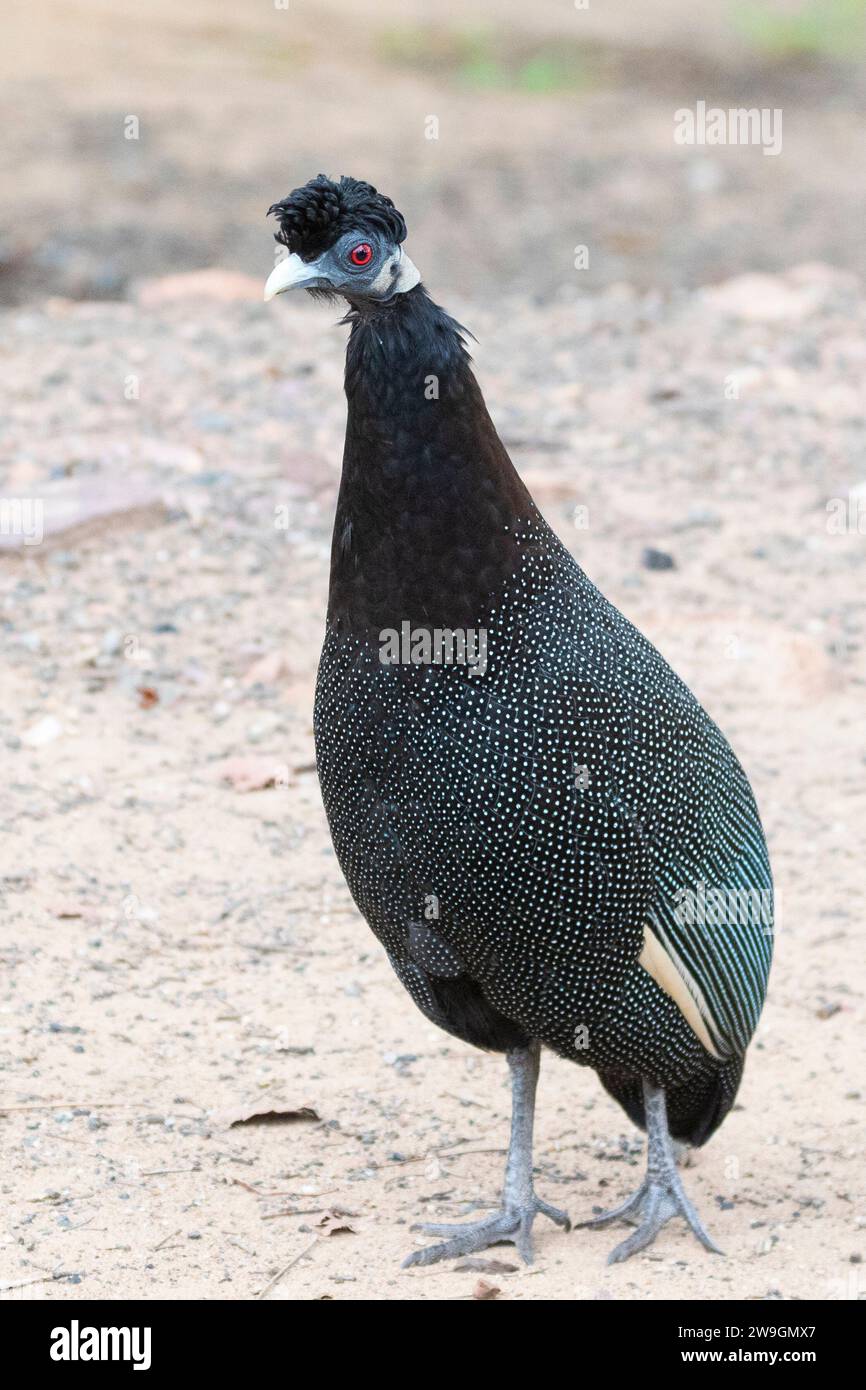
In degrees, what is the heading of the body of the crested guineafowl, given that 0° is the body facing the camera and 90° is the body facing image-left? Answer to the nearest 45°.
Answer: approximately 45°

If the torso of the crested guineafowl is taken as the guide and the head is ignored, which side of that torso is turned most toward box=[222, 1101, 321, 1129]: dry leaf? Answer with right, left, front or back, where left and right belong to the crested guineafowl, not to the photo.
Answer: right
